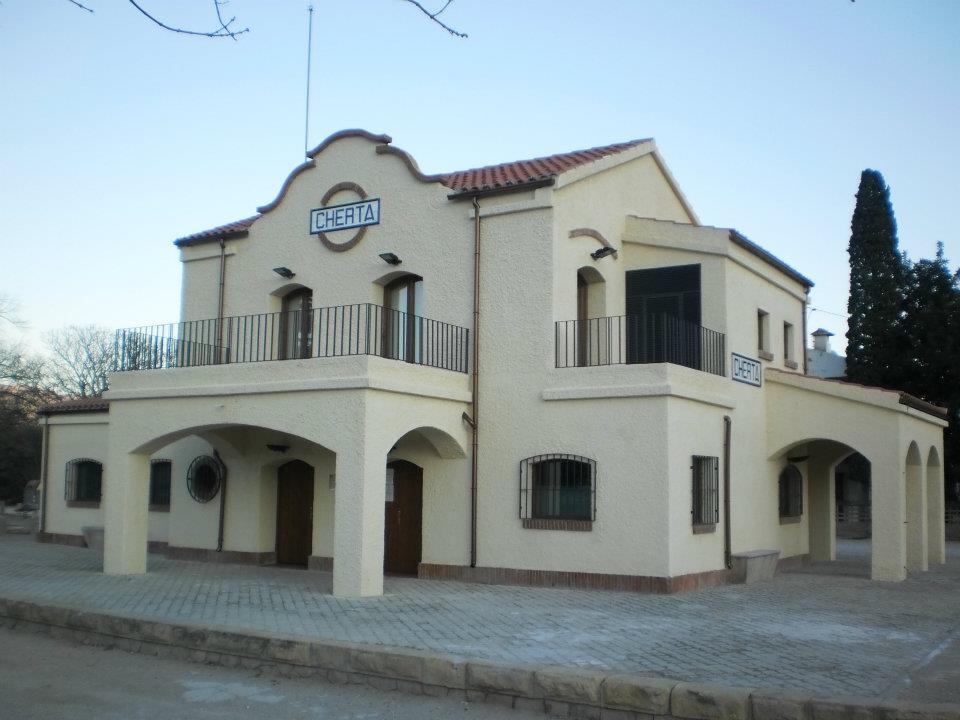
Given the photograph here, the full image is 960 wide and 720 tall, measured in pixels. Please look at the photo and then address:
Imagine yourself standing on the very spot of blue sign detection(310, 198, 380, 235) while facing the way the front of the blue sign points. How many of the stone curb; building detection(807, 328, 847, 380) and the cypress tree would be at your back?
2

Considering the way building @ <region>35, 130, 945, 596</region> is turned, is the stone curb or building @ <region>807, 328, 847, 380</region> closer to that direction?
the stone curb

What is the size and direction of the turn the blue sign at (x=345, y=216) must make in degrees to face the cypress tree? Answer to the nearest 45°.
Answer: approximately 180°

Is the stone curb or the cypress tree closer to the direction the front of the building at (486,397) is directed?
the stone curb

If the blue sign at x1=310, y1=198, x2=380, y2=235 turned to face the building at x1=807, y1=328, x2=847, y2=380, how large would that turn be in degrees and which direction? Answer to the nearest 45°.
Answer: approximately 180°

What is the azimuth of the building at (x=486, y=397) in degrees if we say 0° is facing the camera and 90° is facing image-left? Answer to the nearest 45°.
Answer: approximately 45°

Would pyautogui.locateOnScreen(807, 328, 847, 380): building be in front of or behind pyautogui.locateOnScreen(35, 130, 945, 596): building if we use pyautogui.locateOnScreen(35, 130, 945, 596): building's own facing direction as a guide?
behind
